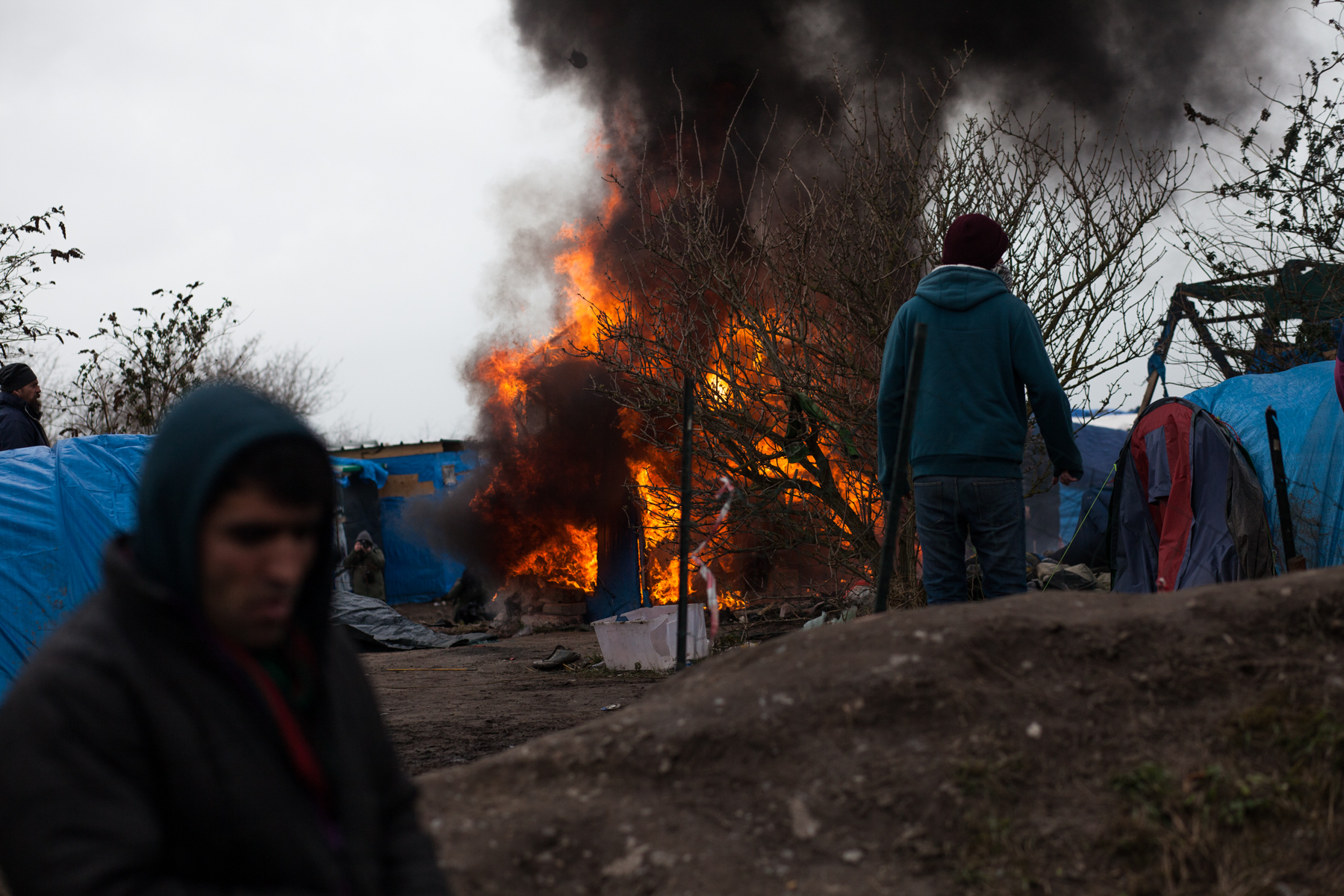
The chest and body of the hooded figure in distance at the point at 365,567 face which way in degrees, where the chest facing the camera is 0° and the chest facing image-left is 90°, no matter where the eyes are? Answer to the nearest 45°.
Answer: approximately 0°

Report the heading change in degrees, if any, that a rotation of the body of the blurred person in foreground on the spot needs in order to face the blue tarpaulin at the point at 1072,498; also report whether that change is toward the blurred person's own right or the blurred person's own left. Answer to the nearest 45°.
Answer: approximately 90° to the blurred person's own left

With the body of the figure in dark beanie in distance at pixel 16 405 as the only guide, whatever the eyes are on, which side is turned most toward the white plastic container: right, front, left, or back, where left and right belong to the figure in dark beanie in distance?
front

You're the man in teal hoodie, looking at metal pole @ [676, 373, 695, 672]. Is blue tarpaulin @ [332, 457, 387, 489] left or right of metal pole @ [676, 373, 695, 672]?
right

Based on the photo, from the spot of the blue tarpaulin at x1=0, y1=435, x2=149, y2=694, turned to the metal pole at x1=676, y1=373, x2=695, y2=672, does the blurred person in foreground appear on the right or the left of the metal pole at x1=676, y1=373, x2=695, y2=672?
right

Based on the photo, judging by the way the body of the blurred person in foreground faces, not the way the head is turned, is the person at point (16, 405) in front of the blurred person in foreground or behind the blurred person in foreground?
behind

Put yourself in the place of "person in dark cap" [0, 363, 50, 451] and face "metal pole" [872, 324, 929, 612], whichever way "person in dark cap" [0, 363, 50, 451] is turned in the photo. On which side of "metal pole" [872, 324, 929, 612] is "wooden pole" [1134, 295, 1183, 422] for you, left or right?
left

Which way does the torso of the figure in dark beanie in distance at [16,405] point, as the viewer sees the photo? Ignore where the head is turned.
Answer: to the viewer's right

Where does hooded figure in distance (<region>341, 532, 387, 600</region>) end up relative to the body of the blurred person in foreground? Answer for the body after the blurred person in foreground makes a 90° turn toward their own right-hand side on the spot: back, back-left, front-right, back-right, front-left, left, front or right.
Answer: back-right

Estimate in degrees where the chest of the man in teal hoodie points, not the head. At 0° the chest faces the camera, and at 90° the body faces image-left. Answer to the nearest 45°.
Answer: approximately 180°

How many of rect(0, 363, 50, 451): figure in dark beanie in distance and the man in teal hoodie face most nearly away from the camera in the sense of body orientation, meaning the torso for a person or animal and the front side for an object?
1

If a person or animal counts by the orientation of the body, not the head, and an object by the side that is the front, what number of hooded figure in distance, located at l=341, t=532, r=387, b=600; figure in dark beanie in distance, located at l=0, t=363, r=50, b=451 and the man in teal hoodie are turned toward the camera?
1

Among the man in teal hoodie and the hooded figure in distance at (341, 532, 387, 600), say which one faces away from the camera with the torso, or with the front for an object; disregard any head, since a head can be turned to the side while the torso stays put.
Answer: the man in teal hoodie

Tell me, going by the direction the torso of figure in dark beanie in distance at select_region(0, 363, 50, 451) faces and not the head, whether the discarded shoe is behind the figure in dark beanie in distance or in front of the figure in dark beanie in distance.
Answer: in front
